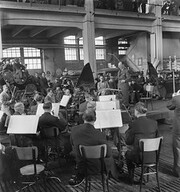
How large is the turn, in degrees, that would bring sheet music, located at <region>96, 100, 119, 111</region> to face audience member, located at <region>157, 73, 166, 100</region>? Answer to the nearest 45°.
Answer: approximately 180°

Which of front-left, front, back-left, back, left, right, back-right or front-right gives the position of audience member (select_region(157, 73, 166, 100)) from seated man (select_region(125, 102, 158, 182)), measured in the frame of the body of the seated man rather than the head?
front-right

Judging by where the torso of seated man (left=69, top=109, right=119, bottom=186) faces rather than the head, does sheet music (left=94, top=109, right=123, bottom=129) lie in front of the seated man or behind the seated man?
in front

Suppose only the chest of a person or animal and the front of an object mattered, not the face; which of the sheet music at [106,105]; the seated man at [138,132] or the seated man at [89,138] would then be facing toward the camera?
the sheet music

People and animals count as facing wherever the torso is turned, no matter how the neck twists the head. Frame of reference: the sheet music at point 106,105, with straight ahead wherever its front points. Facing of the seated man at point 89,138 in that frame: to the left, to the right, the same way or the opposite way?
the opposite way

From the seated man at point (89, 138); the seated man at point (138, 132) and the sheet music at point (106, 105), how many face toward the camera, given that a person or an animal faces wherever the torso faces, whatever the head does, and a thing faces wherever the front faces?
1

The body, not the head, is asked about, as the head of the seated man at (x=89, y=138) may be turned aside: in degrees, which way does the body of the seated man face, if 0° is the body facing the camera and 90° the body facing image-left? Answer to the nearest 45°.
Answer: approximately 180°

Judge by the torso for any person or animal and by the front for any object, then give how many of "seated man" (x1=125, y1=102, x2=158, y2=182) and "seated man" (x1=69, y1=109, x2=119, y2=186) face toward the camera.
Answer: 0

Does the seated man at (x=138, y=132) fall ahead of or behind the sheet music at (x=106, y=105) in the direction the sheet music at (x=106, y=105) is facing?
ahead

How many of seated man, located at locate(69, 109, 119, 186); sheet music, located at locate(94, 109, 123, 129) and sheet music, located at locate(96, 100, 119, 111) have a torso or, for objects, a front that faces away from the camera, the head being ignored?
1

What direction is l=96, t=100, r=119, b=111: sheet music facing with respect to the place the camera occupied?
facing the viewer
